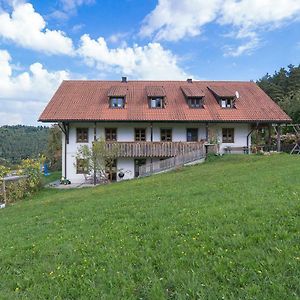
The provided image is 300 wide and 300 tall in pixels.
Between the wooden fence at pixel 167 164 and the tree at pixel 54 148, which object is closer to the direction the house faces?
the wooden fence

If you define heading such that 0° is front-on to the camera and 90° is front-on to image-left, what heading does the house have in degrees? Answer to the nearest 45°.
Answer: approximately 0°

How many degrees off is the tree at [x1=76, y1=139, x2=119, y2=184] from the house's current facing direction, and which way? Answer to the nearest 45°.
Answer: approximately 45° to its right

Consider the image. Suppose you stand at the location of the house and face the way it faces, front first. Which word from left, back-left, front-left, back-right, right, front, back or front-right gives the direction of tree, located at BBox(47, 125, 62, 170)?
back-right
